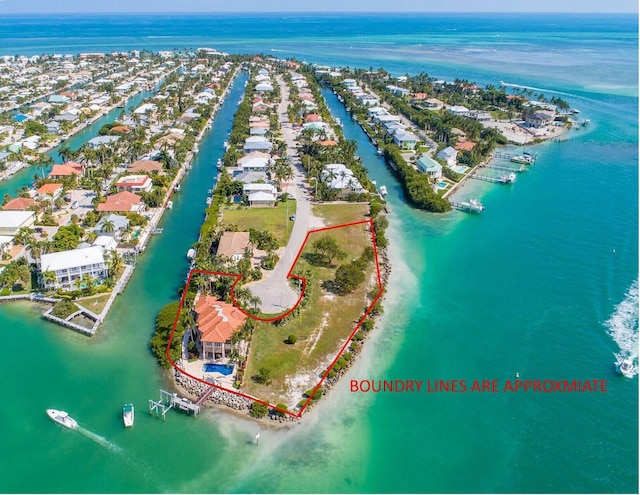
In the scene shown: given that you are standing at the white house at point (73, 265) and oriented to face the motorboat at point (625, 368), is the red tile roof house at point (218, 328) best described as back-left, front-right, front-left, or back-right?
front-right

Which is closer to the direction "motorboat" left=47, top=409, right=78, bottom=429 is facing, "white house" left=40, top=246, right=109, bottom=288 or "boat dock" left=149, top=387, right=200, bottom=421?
the white house

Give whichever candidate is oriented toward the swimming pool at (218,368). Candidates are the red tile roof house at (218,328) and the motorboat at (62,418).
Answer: the red tile roof house

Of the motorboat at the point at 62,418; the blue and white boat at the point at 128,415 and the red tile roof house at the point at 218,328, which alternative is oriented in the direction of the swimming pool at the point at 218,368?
the red tile roof house

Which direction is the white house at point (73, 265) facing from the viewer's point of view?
toward the camera

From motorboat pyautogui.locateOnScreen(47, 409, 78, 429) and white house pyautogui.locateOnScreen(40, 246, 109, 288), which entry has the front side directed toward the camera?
the white house
